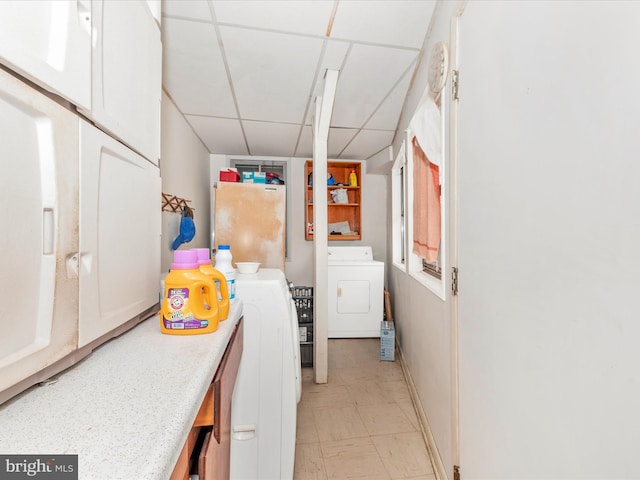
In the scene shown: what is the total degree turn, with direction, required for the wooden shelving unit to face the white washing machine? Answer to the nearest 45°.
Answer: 0° — it already faces it

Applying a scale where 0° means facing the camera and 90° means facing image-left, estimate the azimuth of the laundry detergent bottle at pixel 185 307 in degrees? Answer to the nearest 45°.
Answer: approximately 0°

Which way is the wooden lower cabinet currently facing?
to the viewer's right

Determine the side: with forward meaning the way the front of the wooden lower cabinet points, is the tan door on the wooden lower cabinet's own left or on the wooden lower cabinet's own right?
on the wooden lower cabinet's own left

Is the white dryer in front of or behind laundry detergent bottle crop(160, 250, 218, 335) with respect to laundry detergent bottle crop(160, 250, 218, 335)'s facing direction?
behind

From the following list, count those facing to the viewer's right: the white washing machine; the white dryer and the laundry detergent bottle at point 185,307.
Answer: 1

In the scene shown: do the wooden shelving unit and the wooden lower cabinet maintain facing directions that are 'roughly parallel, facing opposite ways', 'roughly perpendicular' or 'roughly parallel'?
roughly perpendicular
